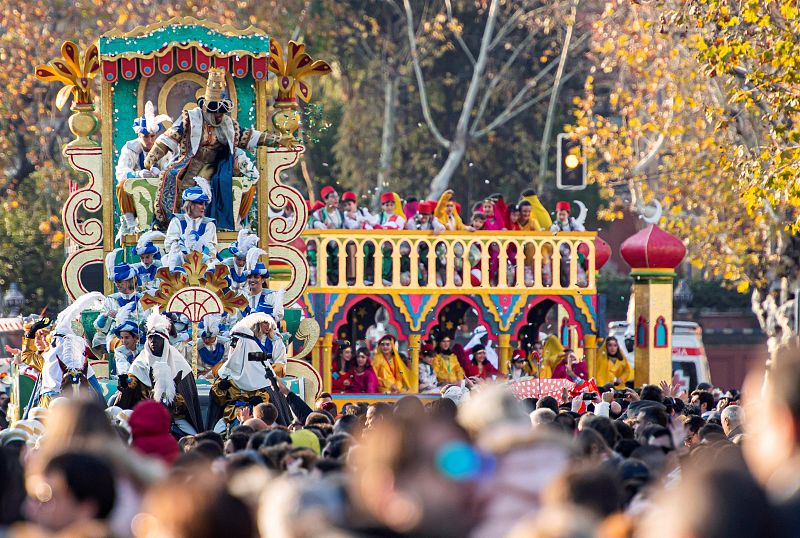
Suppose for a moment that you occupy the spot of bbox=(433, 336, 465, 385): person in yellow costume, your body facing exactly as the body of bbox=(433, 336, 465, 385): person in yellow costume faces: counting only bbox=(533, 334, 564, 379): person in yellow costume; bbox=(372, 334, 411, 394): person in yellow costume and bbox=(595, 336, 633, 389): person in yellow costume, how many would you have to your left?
2

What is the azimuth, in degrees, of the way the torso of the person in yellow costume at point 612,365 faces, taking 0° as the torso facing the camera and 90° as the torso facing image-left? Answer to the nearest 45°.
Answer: approximately 0°

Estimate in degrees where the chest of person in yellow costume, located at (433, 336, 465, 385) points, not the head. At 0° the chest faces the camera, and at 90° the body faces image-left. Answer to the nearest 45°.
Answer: approximately 0°

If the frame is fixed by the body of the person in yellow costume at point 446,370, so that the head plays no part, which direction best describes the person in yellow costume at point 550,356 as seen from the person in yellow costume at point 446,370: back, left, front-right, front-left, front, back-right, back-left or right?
left

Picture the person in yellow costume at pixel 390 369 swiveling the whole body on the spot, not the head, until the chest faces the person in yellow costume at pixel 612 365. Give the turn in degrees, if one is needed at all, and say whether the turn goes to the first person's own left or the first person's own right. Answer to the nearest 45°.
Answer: approximately 90° to the first person's own left

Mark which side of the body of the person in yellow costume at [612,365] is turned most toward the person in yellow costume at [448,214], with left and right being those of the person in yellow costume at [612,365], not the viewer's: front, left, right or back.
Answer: right

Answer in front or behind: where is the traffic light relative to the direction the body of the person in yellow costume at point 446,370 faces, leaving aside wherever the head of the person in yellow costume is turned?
behind
